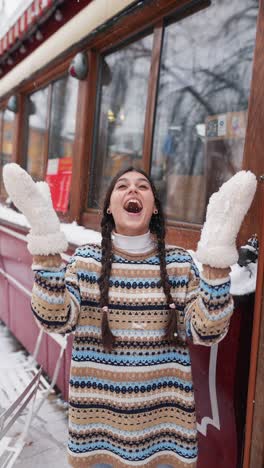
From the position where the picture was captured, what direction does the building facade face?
facing the viewer and to the left of the viewer

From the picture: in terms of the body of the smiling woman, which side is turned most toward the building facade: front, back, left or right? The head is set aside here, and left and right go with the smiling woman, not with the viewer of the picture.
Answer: back

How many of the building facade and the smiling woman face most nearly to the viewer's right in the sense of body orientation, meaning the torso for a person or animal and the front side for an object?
0

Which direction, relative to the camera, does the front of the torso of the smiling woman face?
toward the camera
